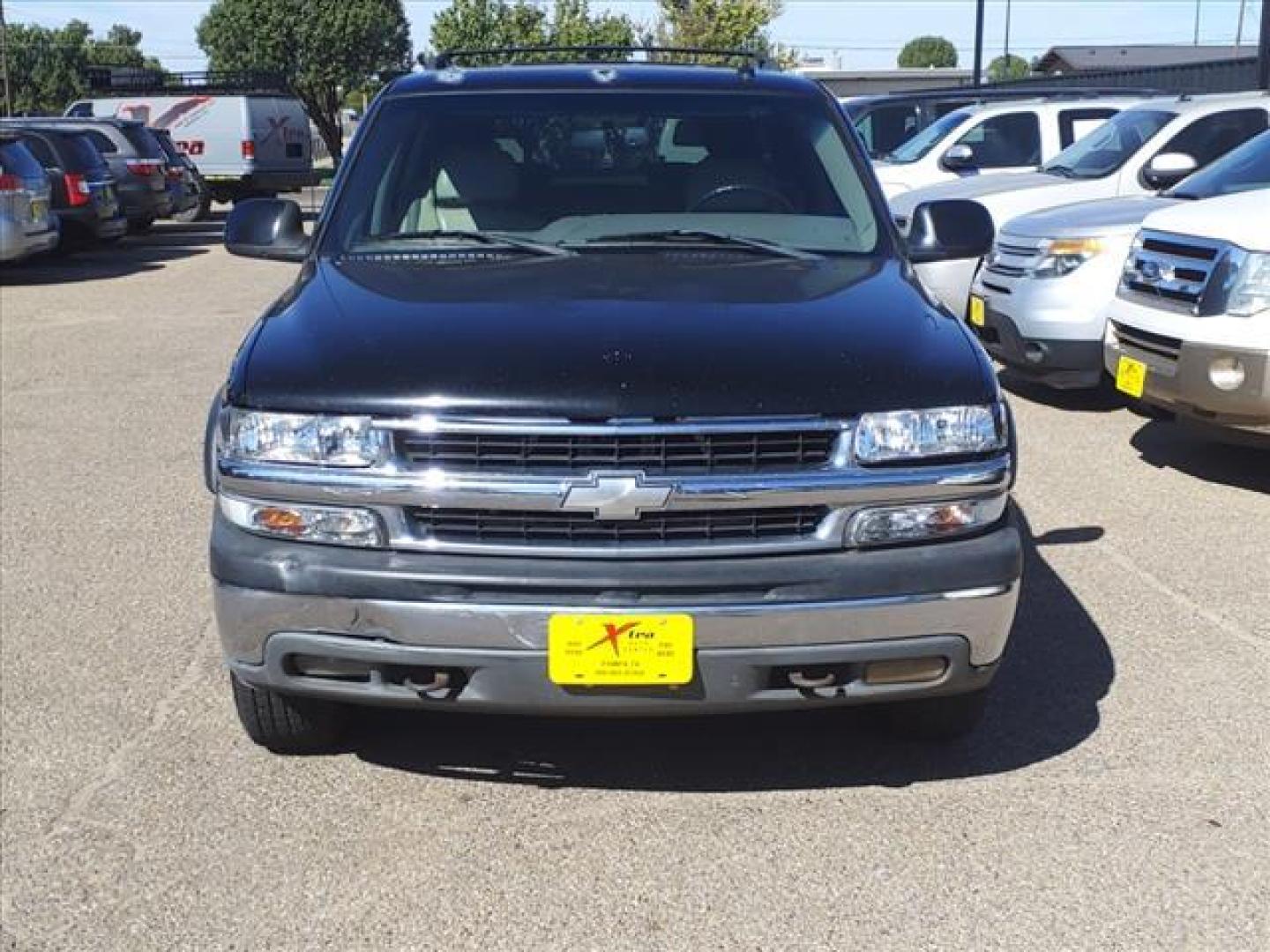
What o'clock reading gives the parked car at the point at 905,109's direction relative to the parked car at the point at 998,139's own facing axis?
the parked car at the point at 905,109 is roughly at 4 o'clock from the parked car at the point at 998,139.

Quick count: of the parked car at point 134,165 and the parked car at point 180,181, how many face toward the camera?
0

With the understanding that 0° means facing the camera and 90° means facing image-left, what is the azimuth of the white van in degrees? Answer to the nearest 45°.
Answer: approximately 135°

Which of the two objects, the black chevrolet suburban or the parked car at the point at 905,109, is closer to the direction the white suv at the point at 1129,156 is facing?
the black chevrolet suburban

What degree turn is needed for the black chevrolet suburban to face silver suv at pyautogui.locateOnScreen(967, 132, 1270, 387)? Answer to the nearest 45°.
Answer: approximately 135° to its left

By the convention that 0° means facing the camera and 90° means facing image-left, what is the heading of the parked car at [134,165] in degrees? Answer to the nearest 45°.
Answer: approximately 135°

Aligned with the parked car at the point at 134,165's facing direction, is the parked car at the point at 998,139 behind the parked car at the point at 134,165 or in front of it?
behind

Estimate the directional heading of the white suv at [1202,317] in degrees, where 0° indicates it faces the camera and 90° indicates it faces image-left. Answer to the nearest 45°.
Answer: approximately 45°

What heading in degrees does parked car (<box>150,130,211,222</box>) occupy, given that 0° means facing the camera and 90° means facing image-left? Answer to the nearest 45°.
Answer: approximately 135°

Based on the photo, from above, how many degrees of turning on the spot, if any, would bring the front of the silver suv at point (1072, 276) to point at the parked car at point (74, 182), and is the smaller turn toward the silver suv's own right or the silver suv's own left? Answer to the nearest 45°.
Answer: approximately 90° to the silver suv's own right

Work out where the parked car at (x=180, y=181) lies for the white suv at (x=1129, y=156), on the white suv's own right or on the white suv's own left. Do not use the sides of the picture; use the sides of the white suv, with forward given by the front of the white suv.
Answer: on the white suv's own right

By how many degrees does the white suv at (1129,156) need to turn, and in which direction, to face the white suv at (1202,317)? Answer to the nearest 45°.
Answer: approximately 45° to its left
